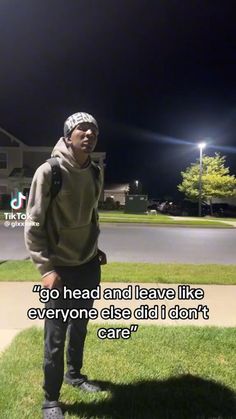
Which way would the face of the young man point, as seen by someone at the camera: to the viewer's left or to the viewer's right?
to the viewer's right

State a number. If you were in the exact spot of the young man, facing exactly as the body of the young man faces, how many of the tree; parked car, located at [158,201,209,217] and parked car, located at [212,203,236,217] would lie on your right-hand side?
0

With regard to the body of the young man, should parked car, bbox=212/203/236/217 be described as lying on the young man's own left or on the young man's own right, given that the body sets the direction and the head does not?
on the young man's own left

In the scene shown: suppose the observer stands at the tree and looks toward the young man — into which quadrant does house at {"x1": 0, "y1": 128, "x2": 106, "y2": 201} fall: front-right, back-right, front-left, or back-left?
front-right

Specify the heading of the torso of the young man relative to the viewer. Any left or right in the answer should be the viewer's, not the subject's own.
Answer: facing the viewer and to the right of the viewer

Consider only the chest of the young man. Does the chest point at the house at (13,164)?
no
